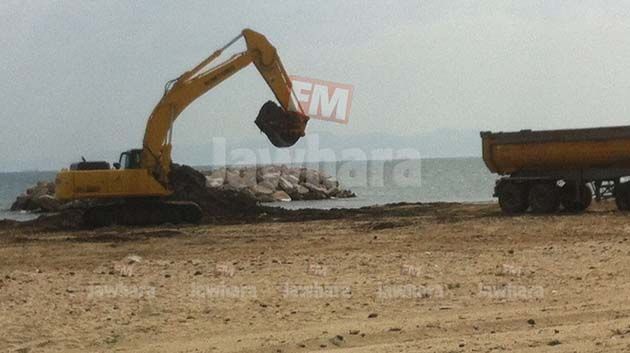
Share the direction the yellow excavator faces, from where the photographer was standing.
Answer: facing to the right of the viewer
